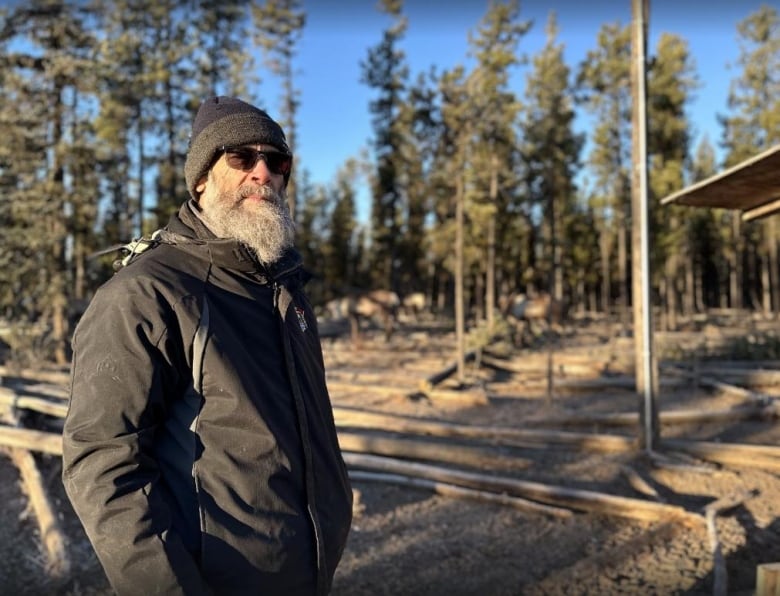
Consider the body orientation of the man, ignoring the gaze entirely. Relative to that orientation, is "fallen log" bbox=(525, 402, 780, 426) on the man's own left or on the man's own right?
on the man's own left

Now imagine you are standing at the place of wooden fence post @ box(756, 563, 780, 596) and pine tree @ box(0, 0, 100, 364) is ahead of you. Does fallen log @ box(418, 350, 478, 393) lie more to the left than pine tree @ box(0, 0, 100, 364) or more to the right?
right

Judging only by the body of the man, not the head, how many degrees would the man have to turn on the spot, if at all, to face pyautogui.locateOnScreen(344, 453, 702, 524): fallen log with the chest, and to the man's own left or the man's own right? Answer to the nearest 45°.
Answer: approximately 90° to the man's own left

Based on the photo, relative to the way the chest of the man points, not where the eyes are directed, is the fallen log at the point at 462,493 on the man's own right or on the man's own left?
on the man's own left

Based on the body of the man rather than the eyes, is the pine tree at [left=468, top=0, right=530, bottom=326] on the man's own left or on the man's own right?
on the man's own left

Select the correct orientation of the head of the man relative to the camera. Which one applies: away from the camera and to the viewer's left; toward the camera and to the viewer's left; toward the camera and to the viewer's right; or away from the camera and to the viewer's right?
toward the camera and to the viewer's right

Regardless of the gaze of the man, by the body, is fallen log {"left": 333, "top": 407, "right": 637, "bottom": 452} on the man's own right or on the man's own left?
on the man's own left

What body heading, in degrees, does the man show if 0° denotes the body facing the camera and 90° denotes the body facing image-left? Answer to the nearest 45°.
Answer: approximately 315°

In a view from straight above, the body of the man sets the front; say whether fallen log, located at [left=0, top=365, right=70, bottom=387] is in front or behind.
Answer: behind

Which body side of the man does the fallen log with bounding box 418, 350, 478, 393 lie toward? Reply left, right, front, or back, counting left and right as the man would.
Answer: left

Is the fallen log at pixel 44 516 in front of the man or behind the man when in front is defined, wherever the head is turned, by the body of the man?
behind

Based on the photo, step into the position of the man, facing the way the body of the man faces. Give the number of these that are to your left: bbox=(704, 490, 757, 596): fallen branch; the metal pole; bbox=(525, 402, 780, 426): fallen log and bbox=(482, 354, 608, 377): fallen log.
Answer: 4

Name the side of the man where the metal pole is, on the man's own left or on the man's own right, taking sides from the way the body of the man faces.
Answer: on the man's own left
